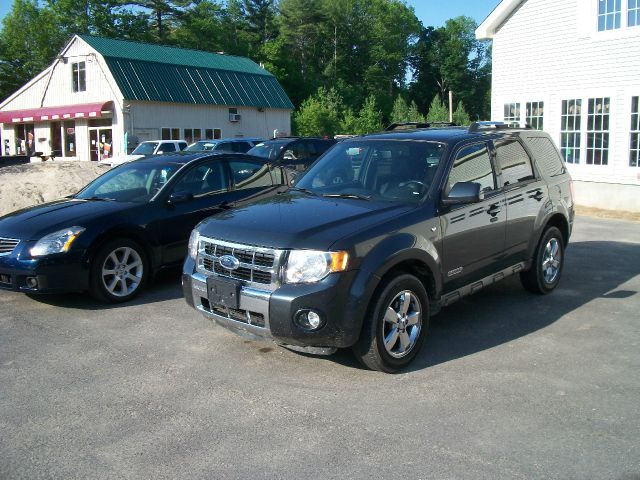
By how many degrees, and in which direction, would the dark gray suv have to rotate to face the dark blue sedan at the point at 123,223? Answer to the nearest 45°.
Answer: approximately 90° to its right

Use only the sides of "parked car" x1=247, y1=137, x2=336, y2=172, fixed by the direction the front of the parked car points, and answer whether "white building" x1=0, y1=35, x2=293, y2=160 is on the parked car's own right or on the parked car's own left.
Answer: on the parked car's own right

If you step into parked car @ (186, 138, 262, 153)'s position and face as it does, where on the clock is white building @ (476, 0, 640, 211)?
The white building is roughly at 9 o'clock from the parked car.

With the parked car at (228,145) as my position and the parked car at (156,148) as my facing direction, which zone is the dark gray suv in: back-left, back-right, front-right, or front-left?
back-left

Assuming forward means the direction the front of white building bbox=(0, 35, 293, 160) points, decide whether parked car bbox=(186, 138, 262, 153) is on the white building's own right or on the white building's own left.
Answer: on the white building's own left

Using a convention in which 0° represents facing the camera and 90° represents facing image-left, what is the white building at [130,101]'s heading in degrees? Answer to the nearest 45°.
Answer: approximately 45°
